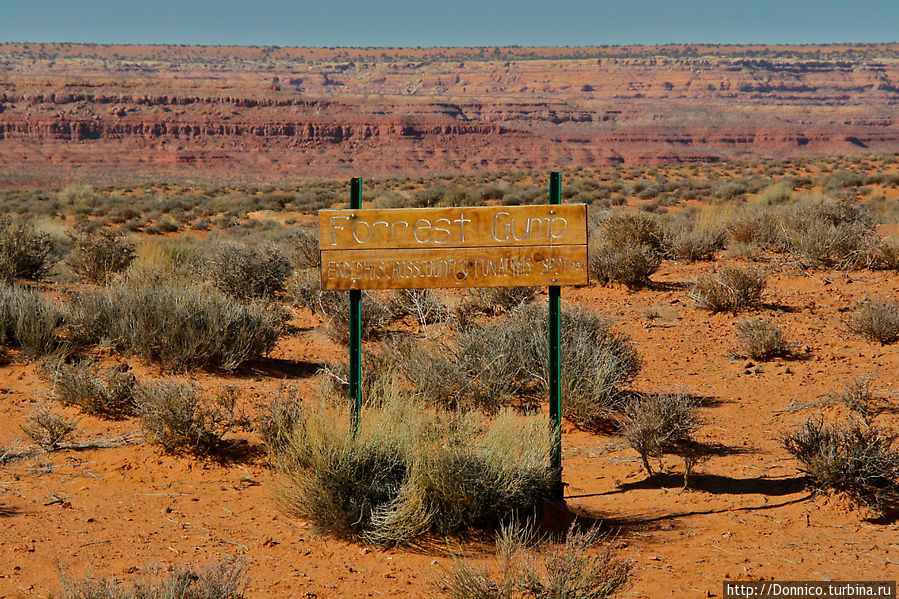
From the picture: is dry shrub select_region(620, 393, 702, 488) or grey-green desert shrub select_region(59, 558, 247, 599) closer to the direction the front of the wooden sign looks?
the grey-green desert shrub

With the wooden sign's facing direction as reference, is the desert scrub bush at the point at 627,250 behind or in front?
behind

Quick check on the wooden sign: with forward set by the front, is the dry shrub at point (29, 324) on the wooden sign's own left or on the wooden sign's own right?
on the wooden sign's own right

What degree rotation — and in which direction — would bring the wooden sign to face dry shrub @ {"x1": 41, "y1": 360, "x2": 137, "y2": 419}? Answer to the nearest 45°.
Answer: approximately 135° to its right

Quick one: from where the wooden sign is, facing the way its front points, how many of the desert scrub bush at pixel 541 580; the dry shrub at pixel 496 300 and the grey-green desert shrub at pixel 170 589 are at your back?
1

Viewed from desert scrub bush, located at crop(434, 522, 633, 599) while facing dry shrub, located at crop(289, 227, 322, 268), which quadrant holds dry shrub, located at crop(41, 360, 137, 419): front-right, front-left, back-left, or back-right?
front-left

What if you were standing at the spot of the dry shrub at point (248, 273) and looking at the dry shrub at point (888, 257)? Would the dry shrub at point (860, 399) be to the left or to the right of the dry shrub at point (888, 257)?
right

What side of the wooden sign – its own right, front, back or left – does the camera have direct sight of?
front

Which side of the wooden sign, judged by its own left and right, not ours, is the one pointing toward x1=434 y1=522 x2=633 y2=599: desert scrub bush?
front

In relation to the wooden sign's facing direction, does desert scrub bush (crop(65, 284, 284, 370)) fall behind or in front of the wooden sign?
behind

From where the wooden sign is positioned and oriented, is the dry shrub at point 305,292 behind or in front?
behind

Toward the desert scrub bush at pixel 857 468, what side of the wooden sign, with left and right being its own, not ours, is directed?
left

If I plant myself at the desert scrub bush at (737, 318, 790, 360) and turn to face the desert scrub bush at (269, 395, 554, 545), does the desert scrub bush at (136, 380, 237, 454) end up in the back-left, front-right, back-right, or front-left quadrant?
front-right
